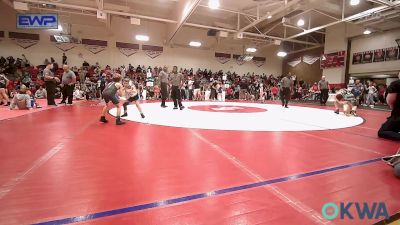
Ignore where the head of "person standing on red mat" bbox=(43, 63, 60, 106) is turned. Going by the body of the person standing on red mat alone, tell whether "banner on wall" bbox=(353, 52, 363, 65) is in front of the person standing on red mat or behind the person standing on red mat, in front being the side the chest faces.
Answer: in front

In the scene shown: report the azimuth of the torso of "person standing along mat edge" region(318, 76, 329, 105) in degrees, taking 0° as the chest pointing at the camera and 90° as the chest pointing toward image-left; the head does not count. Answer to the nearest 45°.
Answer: approximately 0°

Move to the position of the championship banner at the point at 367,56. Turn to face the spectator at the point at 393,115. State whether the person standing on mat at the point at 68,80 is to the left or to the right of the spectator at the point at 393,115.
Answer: right

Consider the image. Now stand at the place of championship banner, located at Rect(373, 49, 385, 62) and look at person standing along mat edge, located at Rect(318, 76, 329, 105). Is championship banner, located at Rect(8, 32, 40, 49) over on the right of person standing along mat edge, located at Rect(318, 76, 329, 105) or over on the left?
right

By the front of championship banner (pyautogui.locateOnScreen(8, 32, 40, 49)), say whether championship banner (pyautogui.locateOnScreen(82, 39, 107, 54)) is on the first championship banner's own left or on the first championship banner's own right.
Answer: on the first championship banner's own left

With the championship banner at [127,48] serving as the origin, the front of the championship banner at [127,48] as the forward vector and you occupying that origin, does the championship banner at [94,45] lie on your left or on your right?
on your right

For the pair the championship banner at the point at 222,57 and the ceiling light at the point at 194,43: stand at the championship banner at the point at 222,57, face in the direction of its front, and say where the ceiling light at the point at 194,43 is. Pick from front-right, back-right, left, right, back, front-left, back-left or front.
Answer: front-right

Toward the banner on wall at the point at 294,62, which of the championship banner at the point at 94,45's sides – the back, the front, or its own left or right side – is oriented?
left
